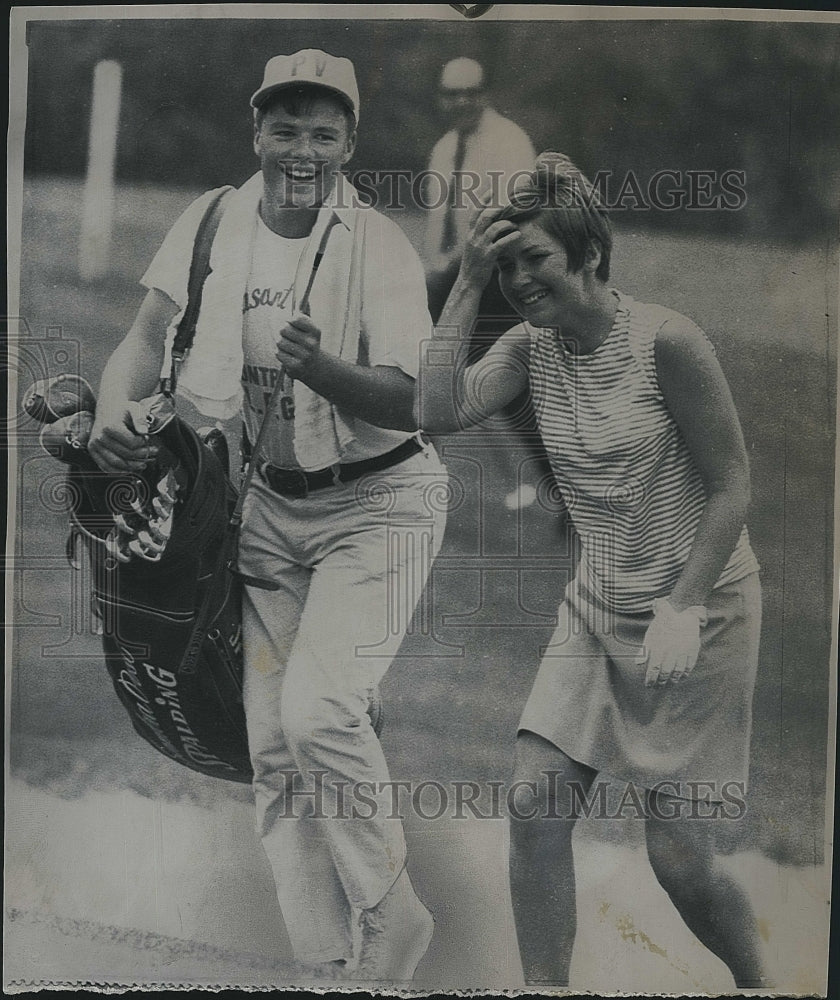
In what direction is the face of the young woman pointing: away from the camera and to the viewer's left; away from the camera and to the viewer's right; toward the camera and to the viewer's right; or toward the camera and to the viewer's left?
toward the camera and to the viewer's left

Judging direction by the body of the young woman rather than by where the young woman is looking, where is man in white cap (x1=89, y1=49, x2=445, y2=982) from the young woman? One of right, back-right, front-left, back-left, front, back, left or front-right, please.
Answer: front-right

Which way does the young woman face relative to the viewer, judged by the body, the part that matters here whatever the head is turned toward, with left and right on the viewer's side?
facing the viewer and to the left of the viewer
